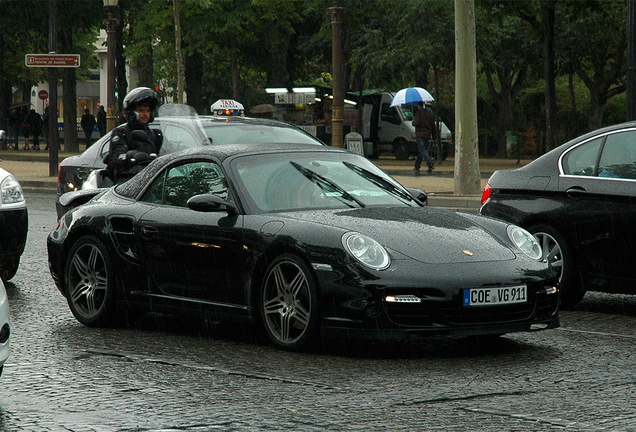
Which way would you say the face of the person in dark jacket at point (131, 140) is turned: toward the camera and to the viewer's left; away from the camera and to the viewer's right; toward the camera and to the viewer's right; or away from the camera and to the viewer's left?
toward the camera and to the viewer's right

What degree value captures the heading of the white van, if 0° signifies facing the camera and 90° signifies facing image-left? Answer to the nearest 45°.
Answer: approximately 315°

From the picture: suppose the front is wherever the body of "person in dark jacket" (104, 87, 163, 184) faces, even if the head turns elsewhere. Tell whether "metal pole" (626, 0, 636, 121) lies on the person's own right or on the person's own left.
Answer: on the person's own left

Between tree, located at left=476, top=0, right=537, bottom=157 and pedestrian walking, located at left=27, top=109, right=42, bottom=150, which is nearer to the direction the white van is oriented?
the tree

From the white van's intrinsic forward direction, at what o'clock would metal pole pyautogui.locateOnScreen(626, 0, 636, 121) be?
The metal pole is roughly at 1 o'clock from the white van.

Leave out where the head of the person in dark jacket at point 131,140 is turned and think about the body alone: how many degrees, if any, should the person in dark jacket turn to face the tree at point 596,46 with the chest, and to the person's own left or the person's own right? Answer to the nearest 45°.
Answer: approximately 90° to the person's own left

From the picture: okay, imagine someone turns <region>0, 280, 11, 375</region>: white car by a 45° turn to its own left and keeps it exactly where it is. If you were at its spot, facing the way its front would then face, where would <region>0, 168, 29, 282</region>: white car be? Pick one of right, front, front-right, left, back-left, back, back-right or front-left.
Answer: left

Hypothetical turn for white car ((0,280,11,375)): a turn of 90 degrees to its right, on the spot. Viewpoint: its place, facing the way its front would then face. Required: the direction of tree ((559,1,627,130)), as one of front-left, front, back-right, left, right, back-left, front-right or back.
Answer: back

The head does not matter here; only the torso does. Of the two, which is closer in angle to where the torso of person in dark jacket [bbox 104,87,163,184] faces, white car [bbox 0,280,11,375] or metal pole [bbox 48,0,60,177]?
the white car

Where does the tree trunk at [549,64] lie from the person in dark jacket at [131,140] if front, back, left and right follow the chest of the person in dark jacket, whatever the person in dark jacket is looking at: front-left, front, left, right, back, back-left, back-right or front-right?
left
